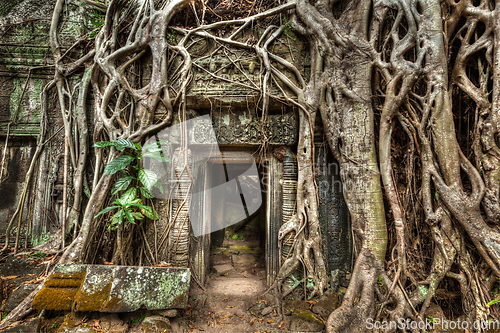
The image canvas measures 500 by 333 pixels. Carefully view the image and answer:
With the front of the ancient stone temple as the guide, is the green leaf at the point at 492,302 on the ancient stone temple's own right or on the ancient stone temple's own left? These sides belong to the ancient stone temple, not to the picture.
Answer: on the ancient stone temple's own left

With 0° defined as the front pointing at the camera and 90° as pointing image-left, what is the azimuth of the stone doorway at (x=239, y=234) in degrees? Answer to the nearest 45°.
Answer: approximately 0°

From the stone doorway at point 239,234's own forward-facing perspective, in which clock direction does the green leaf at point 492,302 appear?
The green leaf is roughly at 11 o'clock from the stone doorway.

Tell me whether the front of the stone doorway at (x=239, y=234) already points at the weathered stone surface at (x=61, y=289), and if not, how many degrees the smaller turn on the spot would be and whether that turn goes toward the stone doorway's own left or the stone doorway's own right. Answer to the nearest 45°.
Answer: approximately 45° to the stone doorway's own right

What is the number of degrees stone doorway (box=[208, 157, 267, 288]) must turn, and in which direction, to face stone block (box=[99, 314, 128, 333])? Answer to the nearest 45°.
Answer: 0° — it already faces it

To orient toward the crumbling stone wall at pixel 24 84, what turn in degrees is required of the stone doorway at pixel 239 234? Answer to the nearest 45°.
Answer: approximately 45° to its right
